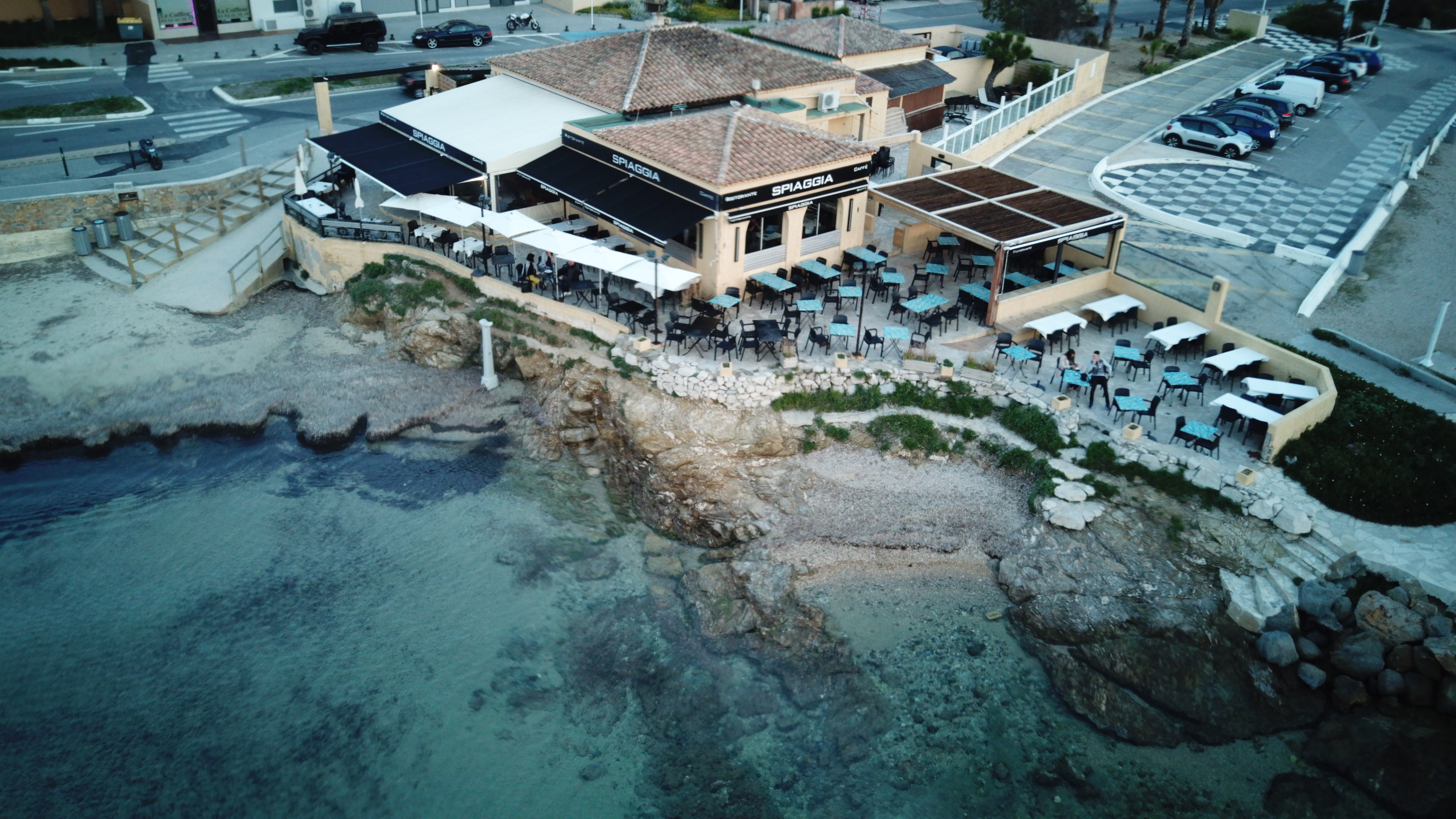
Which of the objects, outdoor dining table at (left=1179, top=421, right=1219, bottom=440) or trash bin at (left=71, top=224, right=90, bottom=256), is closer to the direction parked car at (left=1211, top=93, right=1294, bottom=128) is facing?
the trash bin

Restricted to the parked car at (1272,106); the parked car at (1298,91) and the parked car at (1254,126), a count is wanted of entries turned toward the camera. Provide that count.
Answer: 0

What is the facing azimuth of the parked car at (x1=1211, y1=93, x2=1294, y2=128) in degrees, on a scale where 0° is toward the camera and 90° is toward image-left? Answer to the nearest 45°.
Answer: approximately 135°

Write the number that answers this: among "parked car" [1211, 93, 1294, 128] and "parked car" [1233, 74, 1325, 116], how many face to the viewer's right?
0

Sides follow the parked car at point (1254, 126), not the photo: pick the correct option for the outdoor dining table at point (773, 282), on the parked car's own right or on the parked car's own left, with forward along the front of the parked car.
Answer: on the parked car's own left

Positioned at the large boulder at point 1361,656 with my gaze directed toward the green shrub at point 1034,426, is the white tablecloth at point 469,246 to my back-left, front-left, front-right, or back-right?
front-left

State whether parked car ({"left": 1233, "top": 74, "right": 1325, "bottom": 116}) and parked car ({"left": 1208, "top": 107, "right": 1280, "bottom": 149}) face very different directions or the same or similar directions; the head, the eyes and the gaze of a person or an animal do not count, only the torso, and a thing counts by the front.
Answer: same or similar directions
